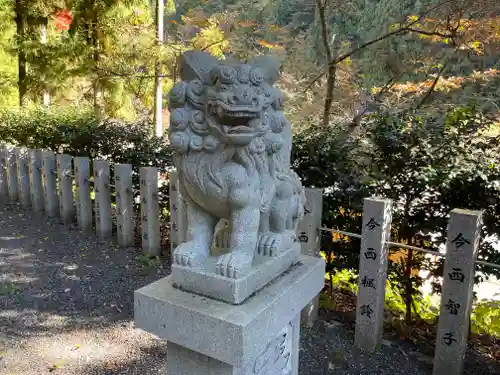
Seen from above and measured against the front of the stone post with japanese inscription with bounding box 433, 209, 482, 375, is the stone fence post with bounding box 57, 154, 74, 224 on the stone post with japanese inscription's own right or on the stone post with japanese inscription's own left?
on the stone post with japanese inscription's own right

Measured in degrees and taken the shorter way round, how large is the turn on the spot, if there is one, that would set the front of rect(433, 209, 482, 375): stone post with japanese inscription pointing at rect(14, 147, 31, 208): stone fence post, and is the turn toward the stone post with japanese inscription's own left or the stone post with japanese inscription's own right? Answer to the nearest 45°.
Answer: approximately 90° to the stone post with japanese inscription's own right

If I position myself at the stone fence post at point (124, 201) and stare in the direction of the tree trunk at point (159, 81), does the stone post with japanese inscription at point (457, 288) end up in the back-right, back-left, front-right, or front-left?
back-right

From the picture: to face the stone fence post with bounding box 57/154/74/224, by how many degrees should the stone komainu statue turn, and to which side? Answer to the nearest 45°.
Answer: approximately 90° to its right

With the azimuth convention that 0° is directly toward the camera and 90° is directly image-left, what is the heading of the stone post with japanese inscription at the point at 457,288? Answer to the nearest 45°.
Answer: approximately 0°

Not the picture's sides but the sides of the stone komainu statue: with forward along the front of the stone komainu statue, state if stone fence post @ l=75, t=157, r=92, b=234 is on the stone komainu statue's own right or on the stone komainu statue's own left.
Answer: on the stone komainu statue's own right

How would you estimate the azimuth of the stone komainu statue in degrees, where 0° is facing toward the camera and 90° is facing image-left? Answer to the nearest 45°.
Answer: approximately 45°

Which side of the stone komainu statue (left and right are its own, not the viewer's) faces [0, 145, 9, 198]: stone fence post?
right
